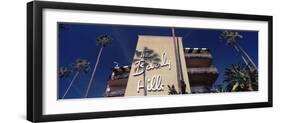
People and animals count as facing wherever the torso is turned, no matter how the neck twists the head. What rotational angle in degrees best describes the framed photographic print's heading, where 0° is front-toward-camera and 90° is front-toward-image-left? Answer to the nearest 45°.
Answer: approximately 315°
